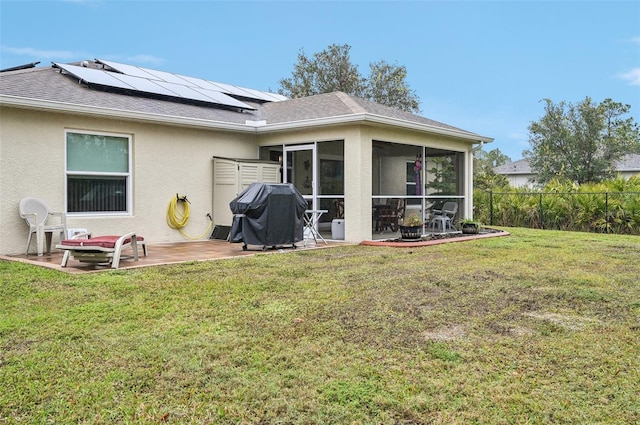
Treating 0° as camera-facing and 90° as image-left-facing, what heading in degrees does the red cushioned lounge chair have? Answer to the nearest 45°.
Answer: approximately 45°

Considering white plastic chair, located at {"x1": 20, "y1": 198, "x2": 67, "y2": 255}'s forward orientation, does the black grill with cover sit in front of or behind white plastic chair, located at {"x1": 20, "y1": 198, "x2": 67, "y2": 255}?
in front

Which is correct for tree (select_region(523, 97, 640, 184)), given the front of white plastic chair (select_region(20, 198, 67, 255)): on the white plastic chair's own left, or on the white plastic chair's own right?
on the white plastic chair's own left

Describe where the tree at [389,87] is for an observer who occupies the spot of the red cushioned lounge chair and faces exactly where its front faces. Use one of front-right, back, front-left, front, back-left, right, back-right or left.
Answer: back

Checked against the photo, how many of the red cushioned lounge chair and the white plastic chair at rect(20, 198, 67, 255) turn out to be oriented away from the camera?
0

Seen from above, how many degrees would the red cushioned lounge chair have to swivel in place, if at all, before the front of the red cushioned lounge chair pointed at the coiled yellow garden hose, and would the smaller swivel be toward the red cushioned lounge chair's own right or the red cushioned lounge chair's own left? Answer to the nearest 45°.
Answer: approximately 180°

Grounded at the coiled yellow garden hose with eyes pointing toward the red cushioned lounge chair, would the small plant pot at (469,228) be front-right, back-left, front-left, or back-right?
back-left
